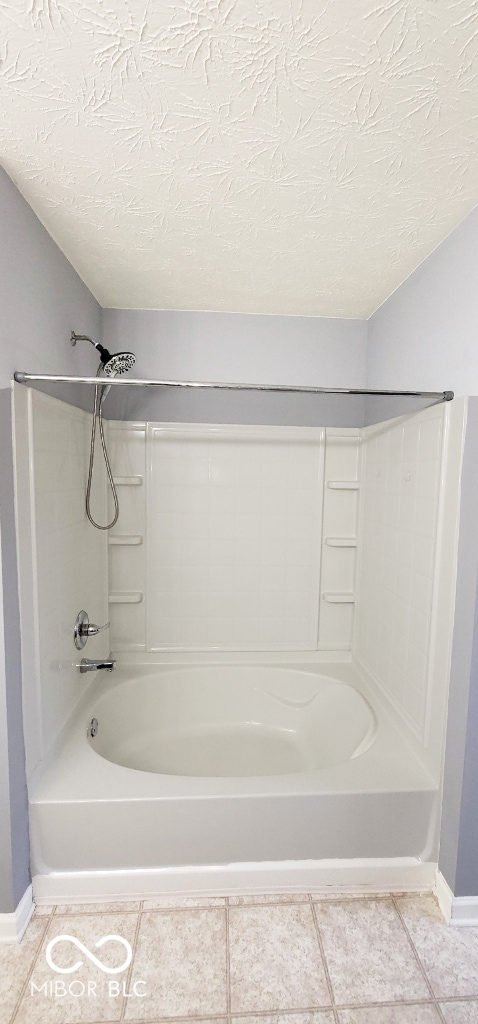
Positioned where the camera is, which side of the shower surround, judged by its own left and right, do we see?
front

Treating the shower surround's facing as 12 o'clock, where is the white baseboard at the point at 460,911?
The white baseboard is roughly at 10 o'clock from the shower surround.

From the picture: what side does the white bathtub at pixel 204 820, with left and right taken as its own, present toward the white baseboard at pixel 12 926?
right
